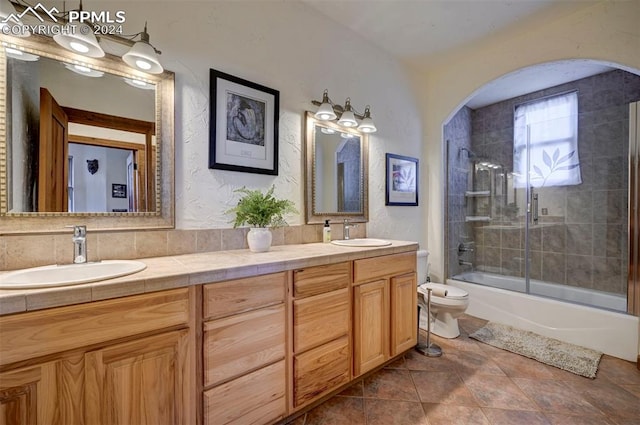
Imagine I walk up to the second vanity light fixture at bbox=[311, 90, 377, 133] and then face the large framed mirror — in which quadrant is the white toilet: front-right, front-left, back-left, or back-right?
back-left

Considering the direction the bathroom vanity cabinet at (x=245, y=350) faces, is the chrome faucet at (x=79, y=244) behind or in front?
behind

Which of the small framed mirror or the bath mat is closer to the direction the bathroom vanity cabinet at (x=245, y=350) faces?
the bath mat

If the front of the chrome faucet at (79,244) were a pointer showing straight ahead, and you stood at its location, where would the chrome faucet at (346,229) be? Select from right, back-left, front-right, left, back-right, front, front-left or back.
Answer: left

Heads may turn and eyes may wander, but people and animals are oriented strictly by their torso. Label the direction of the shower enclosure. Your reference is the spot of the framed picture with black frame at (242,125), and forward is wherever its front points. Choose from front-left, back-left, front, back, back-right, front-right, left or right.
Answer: front-left

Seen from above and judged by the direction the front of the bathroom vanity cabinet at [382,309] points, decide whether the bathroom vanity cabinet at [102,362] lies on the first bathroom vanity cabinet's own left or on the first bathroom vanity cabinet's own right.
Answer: on the first bathroom vanity cabinet's own right

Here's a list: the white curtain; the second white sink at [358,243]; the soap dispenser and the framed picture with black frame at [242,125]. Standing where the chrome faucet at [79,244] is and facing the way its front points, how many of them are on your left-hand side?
4

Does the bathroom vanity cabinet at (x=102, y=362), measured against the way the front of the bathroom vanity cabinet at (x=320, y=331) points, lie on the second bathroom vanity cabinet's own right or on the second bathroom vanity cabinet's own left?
on the second bathroom vanity cabinet's own right

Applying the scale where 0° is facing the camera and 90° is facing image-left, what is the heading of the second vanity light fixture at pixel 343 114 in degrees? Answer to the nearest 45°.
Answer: approximately 315°

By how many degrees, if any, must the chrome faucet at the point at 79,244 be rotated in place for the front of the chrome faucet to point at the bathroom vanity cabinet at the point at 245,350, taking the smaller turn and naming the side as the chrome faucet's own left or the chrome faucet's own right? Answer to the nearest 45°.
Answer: approximately 45° to the chrome faucet's own left

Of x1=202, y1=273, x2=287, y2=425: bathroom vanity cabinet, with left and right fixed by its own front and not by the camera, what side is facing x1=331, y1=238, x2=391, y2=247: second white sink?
left

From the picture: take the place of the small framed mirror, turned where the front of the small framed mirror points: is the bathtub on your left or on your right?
on your left

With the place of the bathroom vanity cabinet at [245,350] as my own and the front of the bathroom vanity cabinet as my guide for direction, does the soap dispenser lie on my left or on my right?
on my left
